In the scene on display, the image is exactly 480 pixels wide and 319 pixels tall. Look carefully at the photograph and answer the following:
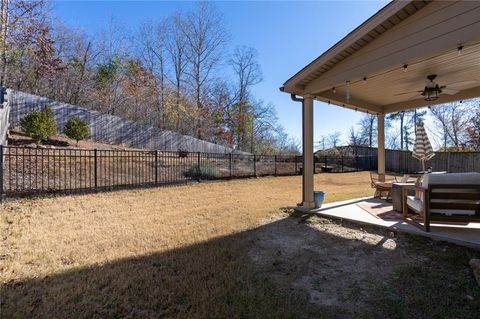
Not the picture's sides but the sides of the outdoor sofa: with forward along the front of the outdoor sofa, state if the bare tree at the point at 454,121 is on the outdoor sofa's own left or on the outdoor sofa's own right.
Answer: on the outdoor sofa's own right

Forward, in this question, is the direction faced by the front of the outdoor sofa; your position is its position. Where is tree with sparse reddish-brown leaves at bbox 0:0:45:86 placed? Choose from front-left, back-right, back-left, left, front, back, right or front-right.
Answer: front-left

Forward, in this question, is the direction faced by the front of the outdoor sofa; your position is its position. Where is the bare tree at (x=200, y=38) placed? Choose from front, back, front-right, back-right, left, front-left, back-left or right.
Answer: front

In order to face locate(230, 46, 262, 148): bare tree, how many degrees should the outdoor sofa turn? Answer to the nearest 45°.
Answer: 0° — it already faces it

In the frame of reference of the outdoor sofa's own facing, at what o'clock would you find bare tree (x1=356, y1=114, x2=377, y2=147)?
The bare tree is roughly at 1 o'clock from the outdoor sofa.

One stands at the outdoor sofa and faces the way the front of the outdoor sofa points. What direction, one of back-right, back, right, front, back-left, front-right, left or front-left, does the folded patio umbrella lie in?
front-right

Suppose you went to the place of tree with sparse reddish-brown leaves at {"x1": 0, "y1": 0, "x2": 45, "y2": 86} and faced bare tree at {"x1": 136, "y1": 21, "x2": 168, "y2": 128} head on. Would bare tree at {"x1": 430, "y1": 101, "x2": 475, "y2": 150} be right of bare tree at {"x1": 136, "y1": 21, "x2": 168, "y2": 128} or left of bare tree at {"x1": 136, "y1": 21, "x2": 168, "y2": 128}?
right

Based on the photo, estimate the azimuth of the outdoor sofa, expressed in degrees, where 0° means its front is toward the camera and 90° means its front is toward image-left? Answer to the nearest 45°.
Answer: approximately 135°
